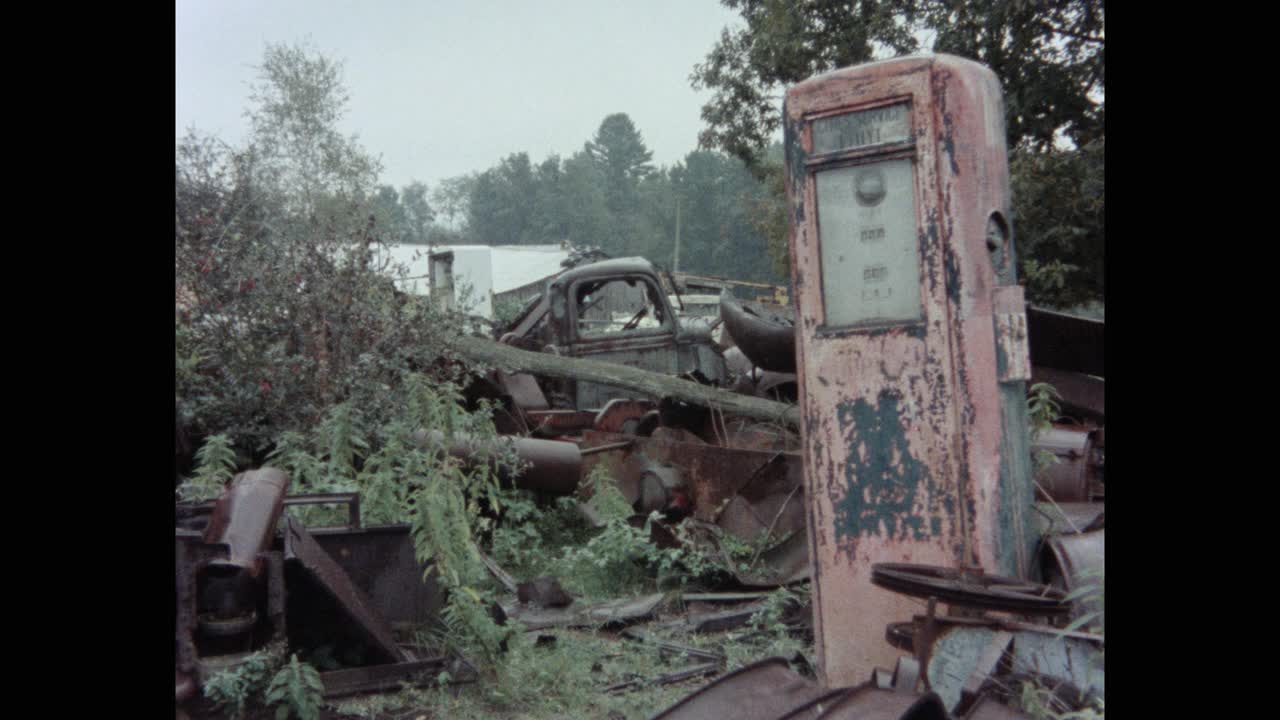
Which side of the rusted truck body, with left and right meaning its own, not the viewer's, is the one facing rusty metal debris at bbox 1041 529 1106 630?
right

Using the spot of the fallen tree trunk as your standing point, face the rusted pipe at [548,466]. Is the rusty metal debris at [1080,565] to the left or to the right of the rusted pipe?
left

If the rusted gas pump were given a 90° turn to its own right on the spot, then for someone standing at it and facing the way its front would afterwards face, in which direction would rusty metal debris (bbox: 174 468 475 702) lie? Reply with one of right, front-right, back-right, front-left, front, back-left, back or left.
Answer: front-left

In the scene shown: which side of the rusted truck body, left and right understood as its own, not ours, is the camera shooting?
right

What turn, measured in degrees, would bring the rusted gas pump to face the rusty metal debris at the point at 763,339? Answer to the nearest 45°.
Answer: approximately 135° to its right

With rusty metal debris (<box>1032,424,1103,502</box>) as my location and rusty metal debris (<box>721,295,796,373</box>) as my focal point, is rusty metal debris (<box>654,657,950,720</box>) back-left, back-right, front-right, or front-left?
back-left

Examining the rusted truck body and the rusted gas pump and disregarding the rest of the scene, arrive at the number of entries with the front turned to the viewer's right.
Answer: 1

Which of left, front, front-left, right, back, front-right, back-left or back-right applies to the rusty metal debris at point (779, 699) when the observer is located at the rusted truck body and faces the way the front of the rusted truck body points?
right

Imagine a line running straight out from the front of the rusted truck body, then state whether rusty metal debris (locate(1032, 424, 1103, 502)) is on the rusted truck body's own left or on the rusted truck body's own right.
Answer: on the rusted truck body's own right

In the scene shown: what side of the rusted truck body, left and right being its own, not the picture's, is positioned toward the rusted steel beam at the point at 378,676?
right

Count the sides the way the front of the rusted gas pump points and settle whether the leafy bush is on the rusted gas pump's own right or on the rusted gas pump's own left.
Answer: on the rusted gas pump's own right

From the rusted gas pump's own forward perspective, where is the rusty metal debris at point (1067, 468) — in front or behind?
behind

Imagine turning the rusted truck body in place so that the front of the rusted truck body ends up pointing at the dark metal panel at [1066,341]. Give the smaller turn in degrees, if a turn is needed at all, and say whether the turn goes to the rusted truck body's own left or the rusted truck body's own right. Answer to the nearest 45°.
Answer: approximately 45° to the rusted truck body's own right
